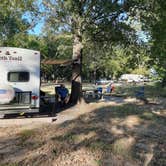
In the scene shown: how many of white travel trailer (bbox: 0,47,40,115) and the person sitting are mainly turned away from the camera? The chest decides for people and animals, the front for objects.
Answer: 1

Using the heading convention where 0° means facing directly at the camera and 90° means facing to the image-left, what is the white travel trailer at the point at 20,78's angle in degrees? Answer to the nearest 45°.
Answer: approximately 180°

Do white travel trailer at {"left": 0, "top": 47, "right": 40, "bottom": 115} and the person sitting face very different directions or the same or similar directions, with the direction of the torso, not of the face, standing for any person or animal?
very different directions

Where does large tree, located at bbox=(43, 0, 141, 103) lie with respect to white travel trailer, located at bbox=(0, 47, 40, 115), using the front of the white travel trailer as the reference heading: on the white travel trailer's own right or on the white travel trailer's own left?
on the white travel trailer's own right

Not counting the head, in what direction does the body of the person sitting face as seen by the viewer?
toward the camera

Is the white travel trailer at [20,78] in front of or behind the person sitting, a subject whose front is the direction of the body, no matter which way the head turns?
in front

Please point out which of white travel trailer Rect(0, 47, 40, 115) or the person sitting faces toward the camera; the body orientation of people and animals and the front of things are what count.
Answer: the person sitting
